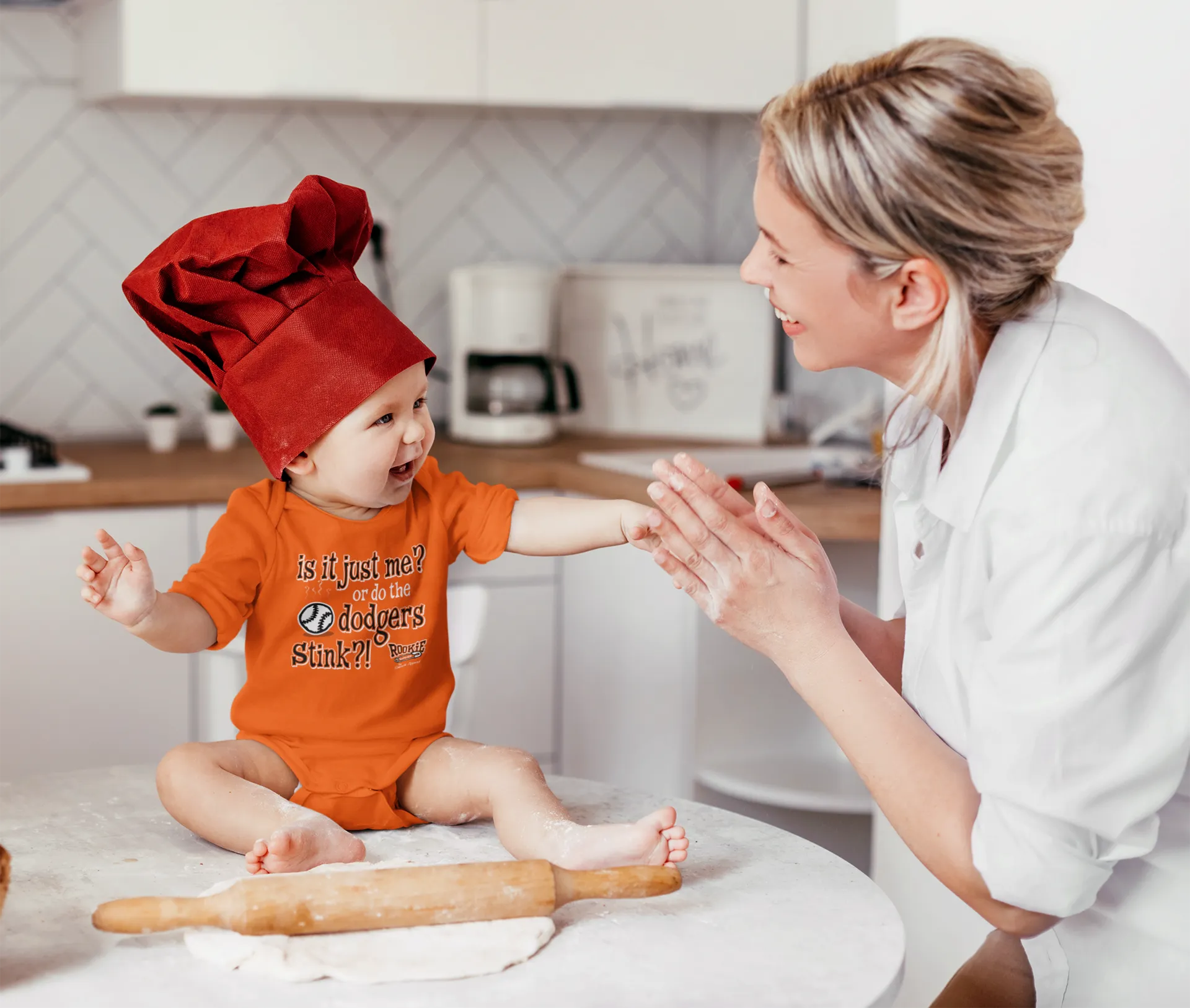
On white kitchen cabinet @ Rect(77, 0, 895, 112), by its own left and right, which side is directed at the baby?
front

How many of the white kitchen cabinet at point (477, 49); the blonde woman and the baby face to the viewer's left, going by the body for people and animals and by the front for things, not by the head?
1

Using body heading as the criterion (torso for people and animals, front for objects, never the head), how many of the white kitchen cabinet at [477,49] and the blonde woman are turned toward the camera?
1

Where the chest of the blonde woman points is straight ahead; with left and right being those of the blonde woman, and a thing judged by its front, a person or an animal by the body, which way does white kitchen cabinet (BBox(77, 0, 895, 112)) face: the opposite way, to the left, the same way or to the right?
to the left

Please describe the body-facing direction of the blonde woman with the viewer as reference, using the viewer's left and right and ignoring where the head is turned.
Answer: facing to the left of the viewer

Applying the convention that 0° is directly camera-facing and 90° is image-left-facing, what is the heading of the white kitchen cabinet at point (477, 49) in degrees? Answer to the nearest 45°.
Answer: approximately 0°

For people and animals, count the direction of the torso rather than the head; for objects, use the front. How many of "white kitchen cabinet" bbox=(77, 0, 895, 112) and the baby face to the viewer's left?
0

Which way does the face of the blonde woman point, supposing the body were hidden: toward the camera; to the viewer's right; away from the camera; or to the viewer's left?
to the viewer's left
